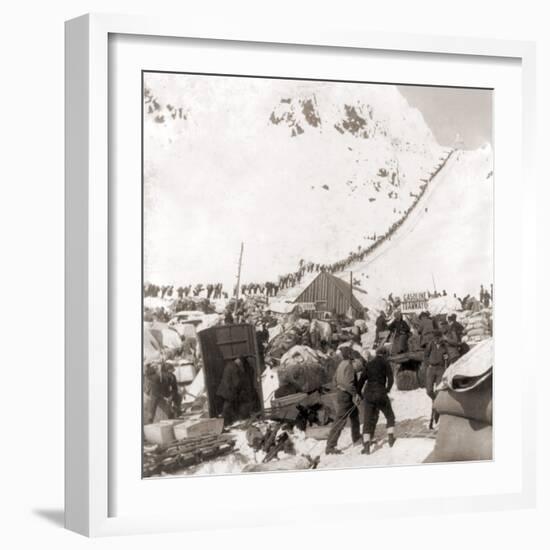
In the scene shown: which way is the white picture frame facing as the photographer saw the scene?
facing the viewer and to the right of the viewer
